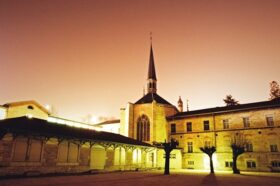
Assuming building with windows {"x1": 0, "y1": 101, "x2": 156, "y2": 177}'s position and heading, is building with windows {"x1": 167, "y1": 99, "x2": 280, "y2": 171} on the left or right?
on its left

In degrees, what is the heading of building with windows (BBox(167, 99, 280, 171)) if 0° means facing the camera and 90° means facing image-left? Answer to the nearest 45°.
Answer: approximately 45°

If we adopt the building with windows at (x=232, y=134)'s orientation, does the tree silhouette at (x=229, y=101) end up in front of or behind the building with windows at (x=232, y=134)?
behind

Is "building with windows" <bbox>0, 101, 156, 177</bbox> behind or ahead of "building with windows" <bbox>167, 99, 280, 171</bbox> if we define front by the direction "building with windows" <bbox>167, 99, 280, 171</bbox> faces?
ahead

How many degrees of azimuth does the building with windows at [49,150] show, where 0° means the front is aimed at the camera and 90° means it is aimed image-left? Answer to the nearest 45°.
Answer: approximately 315°
